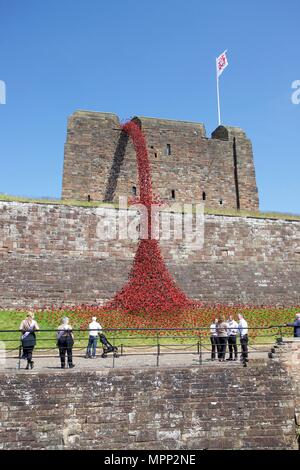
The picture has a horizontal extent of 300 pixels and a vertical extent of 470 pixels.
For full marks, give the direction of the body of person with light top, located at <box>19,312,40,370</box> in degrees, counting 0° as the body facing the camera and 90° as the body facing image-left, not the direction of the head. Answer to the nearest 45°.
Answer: approximately 180°

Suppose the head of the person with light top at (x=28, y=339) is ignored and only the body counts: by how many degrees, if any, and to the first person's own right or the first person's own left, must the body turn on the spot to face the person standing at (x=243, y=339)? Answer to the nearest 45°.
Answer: approximately 90° to the first person's own right

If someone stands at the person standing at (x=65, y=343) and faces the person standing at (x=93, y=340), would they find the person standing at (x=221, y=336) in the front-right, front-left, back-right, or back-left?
front-right

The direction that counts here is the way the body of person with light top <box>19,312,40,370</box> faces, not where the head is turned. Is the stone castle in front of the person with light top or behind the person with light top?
in front

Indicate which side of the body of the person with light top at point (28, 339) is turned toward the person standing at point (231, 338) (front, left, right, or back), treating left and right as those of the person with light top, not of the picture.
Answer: right

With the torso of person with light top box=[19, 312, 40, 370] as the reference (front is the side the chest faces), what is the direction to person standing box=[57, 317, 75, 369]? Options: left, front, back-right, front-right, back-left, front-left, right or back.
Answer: right

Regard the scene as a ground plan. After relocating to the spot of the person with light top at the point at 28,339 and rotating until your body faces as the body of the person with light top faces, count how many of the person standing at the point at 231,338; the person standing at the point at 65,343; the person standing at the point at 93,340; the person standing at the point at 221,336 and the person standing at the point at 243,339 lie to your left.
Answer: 0

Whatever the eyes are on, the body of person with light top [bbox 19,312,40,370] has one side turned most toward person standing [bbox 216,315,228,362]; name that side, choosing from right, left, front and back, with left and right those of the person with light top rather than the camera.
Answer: right

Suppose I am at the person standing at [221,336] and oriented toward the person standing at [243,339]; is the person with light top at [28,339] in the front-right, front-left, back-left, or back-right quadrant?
back-right

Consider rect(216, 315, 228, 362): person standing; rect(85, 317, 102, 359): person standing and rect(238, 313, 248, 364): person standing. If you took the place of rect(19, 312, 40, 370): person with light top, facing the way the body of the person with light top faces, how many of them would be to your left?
0

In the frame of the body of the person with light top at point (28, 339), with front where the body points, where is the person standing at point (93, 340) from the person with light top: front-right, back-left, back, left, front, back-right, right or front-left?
front-right
